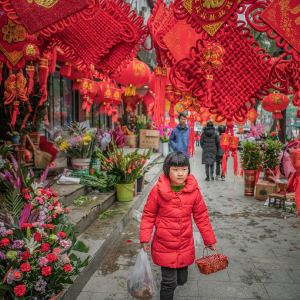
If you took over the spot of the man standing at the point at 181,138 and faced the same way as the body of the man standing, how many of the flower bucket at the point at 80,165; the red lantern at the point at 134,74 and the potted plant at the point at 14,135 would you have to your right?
3

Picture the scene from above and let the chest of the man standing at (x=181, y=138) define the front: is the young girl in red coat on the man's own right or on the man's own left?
on the man's own right

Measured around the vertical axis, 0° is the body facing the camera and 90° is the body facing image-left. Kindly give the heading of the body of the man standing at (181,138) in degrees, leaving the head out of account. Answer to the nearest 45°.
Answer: approximately 315°

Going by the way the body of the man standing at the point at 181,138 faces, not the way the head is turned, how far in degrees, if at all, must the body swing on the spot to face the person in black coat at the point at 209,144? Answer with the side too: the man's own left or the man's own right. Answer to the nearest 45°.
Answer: approximately 90° to the man's own left

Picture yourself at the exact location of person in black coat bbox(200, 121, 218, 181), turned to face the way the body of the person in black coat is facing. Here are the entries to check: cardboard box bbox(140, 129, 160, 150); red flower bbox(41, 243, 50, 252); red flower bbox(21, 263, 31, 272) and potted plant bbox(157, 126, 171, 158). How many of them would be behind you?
2
